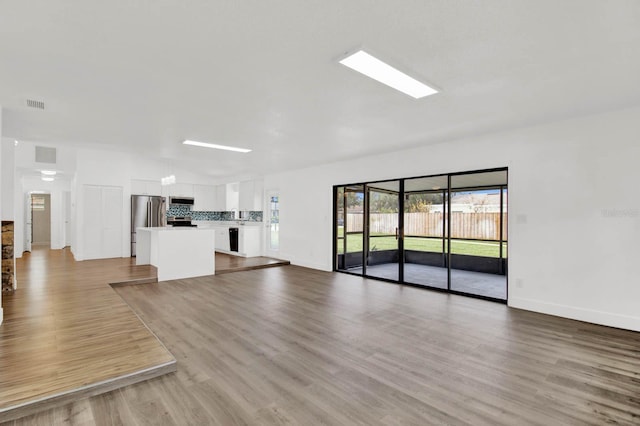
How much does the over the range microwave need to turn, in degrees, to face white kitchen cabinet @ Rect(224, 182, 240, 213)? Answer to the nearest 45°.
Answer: approximately 90° to its left

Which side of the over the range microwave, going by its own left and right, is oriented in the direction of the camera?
front

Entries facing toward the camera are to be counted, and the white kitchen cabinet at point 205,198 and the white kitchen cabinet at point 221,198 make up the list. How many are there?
2

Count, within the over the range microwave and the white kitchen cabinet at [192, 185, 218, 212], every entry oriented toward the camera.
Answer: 2

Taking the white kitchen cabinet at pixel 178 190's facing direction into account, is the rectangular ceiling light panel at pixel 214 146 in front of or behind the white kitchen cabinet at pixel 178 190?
in front

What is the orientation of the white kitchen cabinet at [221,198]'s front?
toward the camera

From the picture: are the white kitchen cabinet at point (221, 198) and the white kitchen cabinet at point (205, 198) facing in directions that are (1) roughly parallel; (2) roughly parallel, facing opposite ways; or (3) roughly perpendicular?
roughly parallel

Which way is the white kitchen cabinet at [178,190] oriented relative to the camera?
toward the camera

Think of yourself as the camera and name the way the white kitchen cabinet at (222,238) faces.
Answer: facing the viewer and to the left of the viewer

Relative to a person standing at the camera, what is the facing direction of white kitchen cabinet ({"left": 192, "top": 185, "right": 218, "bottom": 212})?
facing the viewer

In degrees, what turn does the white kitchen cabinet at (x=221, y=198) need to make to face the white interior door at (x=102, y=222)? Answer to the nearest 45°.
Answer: approximately 45° to its right

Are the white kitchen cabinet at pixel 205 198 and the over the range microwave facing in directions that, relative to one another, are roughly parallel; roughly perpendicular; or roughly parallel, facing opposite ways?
roughly parallel

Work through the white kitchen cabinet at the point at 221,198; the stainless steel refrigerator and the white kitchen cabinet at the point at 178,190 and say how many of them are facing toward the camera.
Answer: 3

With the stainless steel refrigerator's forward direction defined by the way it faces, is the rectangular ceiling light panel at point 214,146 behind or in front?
in front
